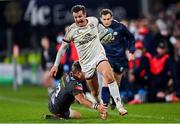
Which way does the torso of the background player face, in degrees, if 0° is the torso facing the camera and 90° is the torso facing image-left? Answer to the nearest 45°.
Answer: approximately 45°
